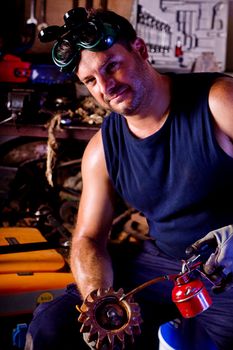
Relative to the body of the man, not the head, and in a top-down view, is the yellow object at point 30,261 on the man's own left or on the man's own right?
on the man's own right

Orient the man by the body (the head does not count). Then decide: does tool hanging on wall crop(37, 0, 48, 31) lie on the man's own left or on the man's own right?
on the man's own right

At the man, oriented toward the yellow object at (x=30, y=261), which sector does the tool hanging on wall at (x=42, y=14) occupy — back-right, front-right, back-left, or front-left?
front-right
